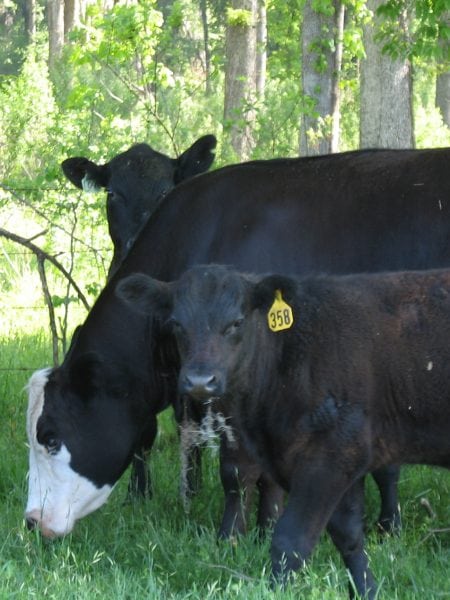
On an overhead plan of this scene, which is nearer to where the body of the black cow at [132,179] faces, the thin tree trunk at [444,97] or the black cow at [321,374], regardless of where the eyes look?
the black cow

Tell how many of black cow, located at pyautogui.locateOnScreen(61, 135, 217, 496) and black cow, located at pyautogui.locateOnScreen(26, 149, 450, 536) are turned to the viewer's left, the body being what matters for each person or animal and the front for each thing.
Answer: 1

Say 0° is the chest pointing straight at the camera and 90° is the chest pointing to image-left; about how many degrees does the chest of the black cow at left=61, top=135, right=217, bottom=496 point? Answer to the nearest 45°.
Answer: approximately 0°

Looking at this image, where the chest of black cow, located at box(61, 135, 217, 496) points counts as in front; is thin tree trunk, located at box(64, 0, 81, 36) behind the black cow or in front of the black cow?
behind

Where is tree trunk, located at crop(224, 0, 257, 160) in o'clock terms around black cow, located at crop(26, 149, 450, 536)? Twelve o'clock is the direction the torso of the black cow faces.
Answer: The tree trunk is roughly at 3 o'clock from the black cow.

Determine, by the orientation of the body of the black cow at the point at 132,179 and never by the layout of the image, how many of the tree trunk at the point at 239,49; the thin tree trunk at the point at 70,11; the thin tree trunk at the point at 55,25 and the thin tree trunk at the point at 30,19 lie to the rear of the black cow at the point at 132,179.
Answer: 4

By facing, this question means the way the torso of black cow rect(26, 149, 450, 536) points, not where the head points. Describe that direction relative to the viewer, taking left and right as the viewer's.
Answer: facing to the left of the viewer

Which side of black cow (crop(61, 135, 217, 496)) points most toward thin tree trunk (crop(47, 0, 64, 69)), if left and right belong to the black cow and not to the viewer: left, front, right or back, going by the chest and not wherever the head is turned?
back

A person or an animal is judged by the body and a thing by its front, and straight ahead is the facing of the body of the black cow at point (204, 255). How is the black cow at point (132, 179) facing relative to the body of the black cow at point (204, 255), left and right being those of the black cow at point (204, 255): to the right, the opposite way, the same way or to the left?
to the left

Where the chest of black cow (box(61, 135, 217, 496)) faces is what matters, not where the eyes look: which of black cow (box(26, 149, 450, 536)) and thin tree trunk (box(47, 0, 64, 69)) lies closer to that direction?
the black cow

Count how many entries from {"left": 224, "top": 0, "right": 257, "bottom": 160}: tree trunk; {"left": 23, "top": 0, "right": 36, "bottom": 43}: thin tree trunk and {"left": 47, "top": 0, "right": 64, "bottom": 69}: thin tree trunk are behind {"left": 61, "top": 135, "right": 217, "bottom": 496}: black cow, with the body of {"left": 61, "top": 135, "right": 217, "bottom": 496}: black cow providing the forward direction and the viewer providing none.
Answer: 3

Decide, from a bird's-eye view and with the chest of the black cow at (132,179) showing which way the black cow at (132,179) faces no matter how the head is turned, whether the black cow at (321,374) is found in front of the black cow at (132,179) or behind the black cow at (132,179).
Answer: in front
